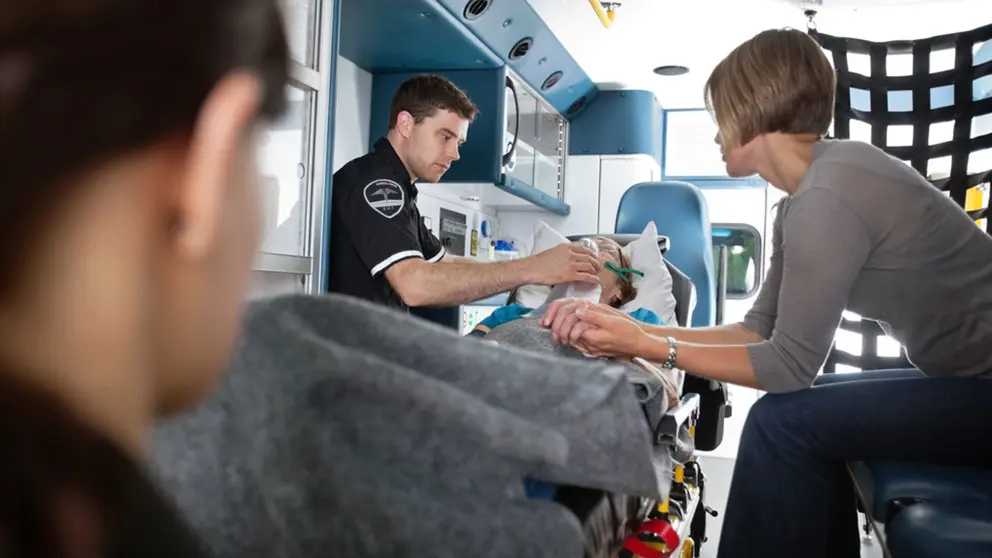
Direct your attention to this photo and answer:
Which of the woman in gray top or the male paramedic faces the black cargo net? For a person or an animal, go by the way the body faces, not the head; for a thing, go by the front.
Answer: the male paramedic

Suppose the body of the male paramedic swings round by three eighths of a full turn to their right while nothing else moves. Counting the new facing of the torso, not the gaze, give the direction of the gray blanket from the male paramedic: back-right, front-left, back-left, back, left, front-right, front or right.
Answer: front-left

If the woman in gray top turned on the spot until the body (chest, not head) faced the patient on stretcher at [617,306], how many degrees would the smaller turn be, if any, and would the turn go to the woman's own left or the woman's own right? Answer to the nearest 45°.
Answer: approximately 45° to the woman's own right

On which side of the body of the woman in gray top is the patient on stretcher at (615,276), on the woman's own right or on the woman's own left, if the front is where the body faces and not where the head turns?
on the woman's own right

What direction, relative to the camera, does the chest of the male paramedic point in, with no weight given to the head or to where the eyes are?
to the viewer's right

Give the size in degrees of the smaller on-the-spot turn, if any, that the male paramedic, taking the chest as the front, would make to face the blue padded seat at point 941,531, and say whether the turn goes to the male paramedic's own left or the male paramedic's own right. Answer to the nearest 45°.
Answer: approximately 45° to the male paramedic's own right

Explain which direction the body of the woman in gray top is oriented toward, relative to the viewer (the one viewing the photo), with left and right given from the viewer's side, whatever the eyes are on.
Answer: facing to the left of the viewer

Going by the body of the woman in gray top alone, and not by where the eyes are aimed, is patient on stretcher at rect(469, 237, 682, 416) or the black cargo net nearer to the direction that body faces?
the patient on stretcher

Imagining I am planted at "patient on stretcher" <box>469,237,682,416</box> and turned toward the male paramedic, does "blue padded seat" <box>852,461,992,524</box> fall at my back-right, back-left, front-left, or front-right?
back-left

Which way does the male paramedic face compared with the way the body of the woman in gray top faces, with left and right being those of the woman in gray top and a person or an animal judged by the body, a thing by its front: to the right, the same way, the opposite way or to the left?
the opposite way

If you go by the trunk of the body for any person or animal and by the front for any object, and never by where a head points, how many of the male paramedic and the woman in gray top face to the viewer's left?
1

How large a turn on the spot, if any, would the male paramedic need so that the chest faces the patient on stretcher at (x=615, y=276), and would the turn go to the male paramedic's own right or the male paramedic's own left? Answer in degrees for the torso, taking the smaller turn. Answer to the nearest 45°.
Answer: approximately 45° to the male paramedic's own left

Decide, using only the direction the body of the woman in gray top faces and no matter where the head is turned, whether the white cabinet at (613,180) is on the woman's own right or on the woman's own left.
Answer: on the woman's own right
